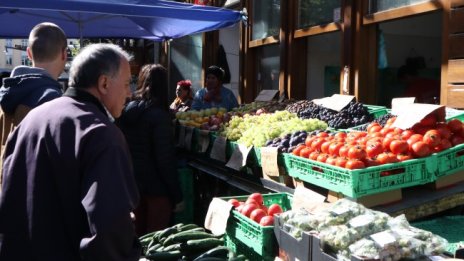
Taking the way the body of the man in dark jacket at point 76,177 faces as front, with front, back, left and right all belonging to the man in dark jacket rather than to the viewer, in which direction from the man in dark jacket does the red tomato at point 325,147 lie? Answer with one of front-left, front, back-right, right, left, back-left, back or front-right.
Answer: front

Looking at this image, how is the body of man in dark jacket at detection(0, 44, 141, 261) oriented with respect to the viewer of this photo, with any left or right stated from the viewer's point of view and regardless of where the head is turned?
facing away from the viewer and to the right of the viewer

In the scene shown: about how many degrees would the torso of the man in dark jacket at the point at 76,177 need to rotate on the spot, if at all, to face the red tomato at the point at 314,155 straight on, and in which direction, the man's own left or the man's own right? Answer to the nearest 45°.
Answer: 0° — they already face it

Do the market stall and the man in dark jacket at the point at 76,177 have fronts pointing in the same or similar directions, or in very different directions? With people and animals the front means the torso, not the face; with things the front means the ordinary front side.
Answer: very different directions

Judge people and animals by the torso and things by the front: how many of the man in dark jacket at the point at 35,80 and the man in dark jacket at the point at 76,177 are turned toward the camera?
0

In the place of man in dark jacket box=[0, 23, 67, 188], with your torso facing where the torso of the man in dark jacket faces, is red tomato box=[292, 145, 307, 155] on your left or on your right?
on your right

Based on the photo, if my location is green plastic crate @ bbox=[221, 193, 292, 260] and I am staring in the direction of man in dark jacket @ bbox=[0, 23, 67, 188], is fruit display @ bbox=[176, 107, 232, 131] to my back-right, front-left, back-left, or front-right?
front-right

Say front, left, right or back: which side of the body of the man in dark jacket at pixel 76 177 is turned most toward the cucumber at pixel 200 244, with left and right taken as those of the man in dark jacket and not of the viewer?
front

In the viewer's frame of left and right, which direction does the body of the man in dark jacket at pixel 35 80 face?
facing away from the viewer and to the right of the viewer

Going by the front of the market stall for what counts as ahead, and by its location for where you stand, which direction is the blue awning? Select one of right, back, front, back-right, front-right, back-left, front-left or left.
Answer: right

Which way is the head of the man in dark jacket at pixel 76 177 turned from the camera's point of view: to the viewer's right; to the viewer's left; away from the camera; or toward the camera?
to the viewer's right

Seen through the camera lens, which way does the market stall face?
facing the viewer and to the left of the viewer

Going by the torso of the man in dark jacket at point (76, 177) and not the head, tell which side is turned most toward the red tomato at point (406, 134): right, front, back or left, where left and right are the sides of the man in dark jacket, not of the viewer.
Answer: front
